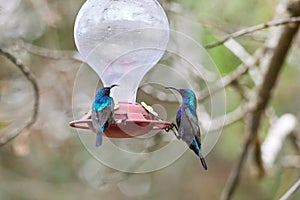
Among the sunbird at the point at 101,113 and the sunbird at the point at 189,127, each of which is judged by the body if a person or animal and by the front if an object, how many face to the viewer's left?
1
